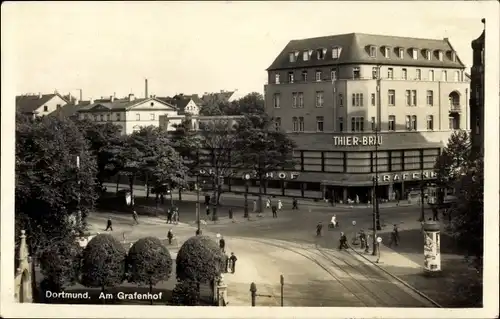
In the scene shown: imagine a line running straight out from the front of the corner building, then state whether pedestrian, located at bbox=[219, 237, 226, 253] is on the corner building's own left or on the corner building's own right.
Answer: on the corner building's own right

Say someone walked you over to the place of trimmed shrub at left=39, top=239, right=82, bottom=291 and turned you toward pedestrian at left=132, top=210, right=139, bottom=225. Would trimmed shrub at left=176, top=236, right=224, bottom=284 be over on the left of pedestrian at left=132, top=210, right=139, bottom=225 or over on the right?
right

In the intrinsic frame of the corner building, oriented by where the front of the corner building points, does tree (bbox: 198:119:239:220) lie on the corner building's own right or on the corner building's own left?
on the corner building's own right

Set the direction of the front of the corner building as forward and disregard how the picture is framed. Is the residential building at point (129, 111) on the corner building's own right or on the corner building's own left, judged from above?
on the corner building's own right

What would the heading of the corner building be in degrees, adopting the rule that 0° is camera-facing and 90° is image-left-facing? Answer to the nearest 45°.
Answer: approximately 0°

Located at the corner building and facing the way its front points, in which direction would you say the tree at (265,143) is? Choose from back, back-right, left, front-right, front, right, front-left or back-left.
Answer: right

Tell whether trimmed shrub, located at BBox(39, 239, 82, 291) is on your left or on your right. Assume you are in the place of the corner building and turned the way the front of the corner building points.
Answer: on your right
